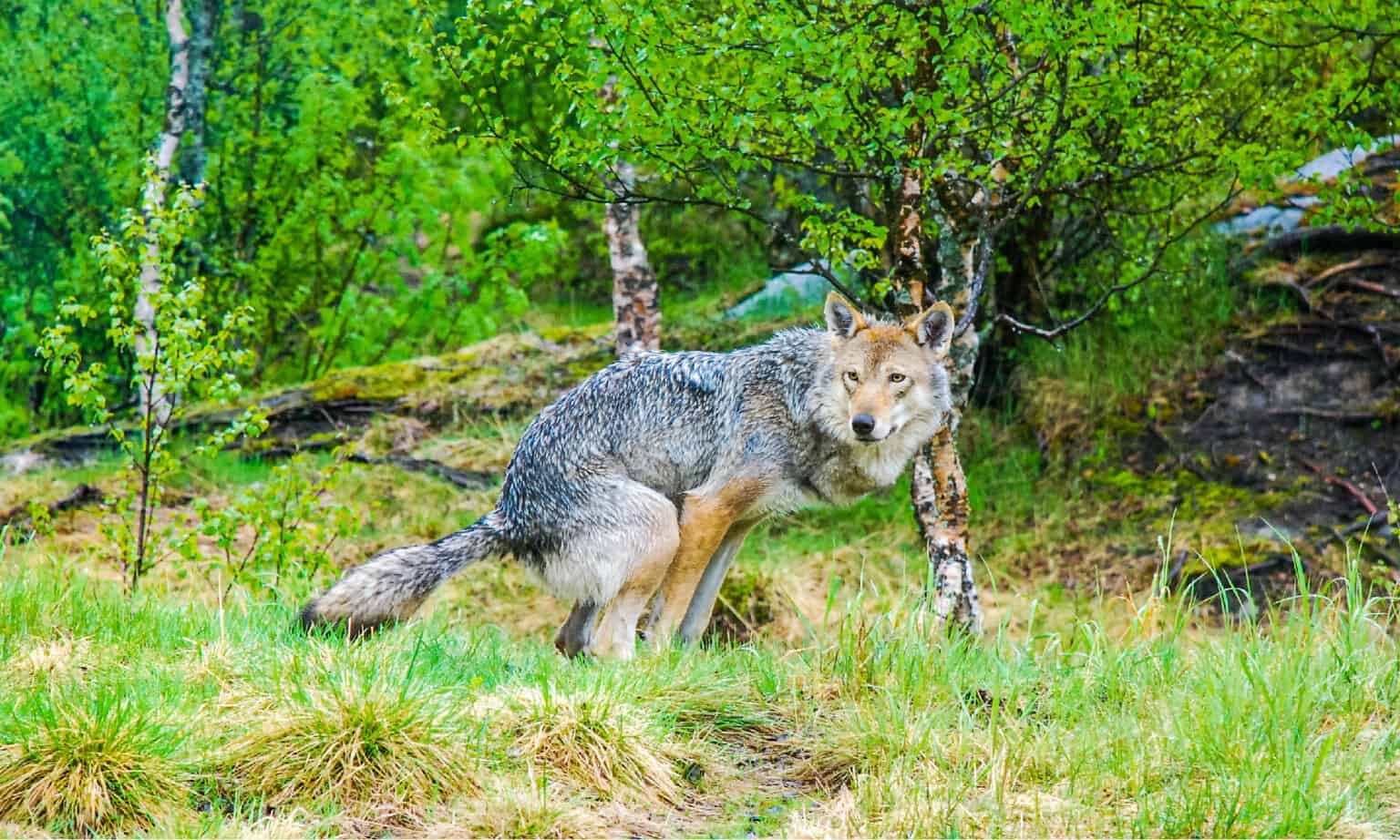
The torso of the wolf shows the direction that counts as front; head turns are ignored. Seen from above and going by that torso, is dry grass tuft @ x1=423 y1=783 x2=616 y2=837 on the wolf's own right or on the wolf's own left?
on the wolf's own right

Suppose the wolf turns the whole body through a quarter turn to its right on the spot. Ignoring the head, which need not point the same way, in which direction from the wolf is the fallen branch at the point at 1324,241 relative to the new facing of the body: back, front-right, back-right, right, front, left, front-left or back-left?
back-left

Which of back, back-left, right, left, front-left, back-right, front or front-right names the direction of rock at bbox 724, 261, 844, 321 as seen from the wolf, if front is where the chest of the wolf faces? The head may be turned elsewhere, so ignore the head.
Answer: left

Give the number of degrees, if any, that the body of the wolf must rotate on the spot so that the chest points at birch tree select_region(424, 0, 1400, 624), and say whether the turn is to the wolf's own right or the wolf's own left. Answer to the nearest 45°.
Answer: approximately 45° to the wolf's own left

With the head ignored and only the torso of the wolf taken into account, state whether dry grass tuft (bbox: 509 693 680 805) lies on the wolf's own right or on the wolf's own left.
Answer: on the wolf's own right

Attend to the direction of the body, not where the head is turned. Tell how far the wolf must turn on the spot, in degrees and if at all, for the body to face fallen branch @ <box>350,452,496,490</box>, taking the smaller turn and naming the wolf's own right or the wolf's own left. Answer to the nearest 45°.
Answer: approximately 90° to the wolf's own left

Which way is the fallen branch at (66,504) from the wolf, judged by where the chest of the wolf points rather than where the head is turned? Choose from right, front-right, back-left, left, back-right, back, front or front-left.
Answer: back-left

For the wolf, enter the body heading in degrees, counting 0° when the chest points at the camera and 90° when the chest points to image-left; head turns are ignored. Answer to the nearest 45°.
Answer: approximately 270°

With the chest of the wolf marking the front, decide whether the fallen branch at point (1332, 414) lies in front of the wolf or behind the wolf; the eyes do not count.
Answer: in front

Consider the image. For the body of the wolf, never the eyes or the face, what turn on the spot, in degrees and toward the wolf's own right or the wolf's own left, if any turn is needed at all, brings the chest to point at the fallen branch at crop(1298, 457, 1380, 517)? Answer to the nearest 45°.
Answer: approximately 45° to the wolf's own left

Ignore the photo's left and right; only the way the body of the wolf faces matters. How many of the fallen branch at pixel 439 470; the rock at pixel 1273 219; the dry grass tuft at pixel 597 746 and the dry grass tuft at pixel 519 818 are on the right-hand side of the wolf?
2

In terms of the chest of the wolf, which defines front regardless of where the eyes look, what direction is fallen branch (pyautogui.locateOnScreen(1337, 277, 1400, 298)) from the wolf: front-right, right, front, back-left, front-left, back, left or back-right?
front-left

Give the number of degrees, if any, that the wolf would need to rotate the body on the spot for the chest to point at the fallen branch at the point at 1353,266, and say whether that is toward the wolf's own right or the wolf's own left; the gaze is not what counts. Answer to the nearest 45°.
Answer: approximately 45° to the wolf's own left

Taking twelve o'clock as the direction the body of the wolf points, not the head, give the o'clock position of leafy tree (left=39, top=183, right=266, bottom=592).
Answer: The leafy tree is roughly at 7 o'clock from the wolf.
